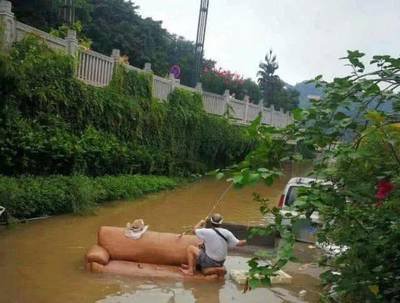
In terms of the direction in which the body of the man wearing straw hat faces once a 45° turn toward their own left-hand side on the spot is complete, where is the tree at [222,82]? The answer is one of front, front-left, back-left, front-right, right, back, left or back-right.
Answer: right

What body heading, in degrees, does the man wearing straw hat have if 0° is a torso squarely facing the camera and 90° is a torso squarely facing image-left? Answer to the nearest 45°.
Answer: approximately 135°

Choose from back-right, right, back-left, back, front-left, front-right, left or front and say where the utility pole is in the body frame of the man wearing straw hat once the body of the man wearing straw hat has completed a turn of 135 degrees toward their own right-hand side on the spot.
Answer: left

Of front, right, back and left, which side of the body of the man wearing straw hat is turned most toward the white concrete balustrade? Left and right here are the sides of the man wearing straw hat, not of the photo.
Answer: front

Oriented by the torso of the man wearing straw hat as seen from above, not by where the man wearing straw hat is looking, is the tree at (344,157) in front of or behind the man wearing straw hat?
behind
